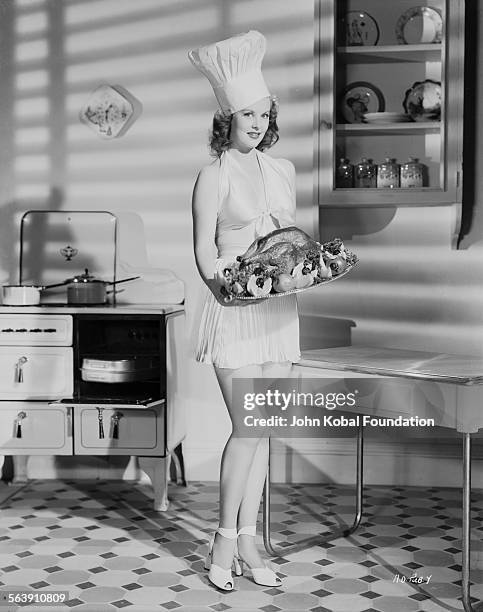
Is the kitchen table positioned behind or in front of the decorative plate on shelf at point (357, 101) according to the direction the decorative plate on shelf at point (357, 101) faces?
in front

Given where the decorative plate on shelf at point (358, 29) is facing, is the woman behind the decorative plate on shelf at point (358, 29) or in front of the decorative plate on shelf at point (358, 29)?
in front

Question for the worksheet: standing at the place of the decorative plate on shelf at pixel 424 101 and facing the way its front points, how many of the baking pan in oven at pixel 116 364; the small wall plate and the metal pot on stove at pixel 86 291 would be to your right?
3

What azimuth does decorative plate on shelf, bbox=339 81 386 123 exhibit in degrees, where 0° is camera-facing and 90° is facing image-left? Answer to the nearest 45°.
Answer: approximately 0°

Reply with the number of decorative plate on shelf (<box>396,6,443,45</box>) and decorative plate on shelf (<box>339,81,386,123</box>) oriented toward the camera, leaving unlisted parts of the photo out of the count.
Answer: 2

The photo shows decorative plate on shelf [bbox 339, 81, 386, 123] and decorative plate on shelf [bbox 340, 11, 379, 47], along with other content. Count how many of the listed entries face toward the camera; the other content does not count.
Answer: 2
